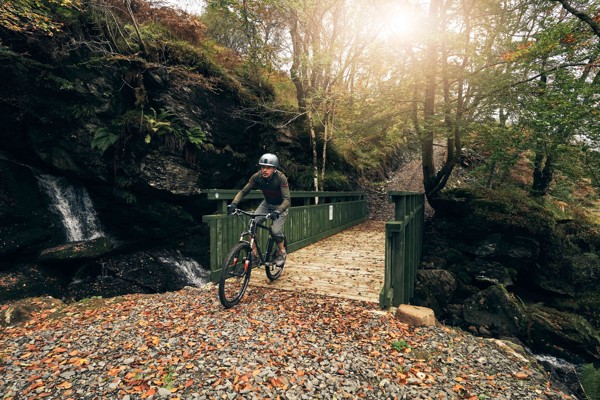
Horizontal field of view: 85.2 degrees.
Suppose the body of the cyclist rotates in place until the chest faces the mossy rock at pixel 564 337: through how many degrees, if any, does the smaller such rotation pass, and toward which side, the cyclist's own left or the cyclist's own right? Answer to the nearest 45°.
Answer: approximately 135° to the cyclist's own left

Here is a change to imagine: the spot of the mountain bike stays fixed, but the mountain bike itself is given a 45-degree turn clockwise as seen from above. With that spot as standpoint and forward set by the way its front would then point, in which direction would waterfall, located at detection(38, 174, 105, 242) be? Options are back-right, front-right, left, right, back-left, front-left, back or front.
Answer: front-right

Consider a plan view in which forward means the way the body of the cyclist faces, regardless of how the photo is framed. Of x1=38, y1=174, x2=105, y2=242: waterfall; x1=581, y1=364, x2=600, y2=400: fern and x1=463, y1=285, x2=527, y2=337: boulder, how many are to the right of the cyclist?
1

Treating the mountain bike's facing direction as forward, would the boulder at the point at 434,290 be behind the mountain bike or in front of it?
behind

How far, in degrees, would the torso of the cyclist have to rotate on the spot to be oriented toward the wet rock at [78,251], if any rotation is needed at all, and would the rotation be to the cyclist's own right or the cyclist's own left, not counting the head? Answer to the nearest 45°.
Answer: approximately 90° to the cyclist's own right

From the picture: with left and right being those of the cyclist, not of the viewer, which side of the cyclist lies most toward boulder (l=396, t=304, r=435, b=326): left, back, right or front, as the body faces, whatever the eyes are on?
left

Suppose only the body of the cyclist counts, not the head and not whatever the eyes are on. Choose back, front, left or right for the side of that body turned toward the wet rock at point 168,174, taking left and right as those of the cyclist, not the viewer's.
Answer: right

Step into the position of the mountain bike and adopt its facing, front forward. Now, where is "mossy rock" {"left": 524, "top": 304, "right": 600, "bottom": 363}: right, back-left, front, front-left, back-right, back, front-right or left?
back-left

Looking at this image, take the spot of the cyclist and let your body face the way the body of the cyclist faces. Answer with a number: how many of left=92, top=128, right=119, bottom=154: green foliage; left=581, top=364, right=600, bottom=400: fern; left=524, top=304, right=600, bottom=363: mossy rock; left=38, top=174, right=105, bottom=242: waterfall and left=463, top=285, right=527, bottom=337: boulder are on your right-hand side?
2

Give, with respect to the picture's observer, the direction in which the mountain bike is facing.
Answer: facing the viewer and to the left of the viewer

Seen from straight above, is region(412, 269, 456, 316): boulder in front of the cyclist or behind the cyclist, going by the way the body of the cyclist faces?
behind

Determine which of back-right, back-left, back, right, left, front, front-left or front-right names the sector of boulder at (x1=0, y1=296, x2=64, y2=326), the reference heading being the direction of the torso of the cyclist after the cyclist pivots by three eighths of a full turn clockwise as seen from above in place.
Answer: left

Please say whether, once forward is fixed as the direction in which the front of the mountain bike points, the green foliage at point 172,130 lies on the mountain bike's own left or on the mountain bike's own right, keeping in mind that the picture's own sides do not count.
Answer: on the mountain bike's own right

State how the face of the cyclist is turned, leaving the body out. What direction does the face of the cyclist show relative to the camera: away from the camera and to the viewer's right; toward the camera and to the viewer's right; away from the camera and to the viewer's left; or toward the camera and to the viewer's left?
toward the camera and to the viewer's left
